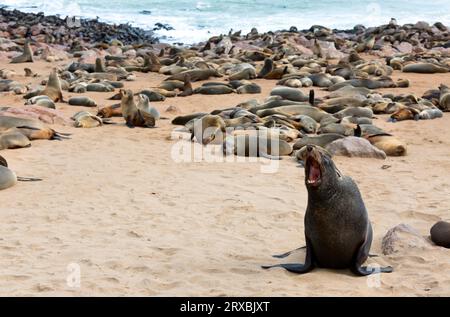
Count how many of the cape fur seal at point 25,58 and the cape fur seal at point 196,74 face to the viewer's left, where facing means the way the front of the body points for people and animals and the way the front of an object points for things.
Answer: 0

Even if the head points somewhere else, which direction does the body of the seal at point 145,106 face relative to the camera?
to the viewer's left

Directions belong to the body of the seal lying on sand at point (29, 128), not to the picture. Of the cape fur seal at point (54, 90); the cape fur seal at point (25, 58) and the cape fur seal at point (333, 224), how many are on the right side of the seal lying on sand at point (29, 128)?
2

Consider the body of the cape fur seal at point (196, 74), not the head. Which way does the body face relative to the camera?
to the viewer's right

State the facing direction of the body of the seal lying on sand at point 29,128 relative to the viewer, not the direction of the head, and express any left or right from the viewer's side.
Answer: facing to the left of the viewer

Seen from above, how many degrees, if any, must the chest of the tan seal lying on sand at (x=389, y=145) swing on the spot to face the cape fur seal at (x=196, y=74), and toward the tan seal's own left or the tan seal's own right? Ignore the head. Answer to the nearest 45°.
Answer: approximately 180°

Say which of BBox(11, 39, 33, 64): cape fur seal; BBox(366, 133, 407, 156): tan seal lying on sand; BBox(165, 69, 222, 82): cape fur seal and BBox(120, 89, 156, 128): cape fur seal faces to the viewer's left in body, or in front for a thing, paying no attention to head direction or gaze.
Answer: BBox(120, 89, 156, 128): cape fur seal
